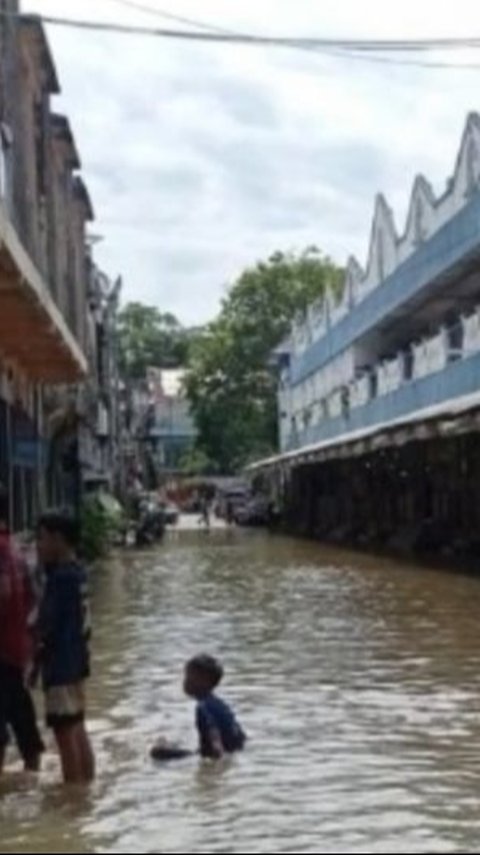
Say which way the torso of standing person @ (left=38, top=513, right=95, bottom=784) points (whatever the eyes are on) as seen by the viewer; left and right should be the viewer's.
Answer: facing to the left of the viewer

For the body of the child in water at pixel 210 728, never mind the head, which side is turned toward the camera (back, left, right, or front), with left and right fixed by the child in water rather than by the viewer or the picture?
left

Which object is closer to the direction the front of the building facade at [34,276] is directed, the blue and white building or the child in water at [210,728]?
the blue and white building

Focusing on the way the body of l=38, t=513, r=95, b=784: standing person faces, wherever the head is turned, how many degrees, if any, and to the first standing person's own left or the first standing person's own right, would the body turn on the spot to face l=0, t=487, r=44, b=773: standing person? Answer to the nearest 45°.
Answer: approximately 45° to the first standing person's own right

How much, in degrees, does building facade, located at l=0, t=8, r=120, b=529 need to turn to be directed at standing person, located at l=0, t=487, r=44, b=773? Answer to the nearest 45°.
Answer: approximately 90° to its right

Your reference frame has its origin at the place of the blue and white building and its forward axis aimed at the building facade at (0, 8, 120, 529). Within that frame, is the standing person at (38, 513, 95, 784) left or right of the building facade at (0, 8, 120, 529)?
left

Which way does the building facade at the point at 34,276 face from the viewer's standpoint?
to the viewer's right

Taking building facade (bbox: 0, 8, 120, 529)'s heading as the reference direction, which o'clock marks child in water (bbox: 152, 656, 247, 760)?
The child in water is roughly at 3 o'clock from the building facade.

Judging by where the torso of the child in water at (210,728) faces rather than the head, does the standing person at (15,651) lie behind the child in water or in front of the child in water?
in front
